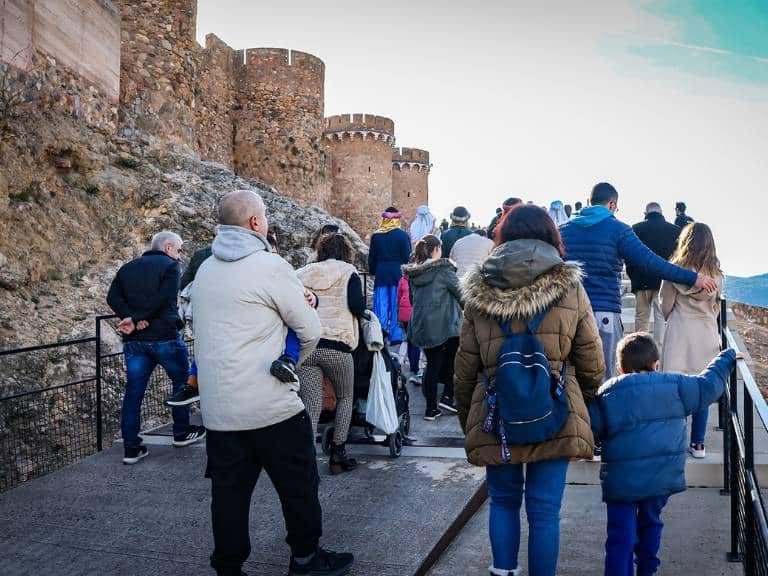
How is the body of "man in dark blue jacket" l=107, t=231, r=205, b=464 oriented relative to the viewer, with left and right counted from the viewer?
facing away from the viewer and to the right of the viewer

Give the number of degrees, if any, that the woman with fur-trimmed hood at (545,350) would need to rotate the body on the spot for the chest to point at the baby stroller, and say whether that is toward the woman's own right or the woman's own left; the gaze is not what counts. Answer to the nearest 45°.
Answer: approximately 45° to the woman's own left

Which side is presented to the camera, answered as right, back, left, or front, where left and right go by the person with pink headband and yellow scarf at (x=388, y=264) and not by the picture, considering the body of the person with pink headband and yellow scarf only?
back

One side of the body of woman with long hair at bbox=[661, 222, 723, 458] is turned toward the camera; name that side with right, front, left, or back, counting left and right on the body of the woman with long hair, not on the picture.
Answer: back

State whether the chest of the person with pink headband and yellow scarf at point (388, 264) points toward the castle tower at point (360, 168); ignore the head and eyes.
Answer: yes

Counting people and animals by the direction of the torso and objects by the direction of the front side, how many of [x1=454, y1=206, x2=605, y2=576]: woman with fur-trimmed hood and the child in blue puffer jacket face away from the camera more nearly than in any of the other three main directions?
2

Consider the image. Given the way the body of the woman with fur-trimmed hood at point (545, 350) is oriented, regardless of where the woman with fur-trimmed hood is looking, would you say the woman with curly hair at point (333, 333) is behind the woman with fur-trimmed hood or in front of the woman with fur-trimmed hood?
in front

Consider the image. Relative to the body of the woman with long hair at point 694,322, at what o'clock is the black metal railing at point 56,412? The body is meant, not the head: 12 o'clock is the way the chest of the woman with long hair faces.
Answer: The black metal railing is roughly at 9 o'clock from the woman with long hair.

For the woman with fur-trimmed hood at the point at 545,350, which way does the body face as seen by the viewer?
away from the camera

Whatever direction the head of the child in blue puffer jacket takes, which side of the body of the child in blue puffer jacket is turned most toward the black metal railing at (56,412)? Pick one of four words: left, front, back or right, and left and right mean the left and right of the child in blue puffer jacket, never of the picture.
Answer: left

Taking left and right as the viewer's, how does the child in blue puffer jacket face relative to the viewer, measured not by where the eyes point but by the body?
facing away from the viewer

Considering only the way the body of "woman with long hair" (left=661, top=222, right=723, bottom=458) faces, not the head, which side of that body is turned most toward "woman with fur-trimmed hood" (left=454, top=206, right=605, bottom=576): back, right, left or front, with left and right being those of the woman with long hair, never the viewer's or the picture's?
back

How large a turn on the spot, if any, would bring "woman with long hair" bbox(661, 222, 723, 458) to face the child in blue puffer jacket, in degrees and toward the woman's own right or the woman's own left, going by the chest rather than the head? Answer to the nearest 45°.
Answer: approximately 180°

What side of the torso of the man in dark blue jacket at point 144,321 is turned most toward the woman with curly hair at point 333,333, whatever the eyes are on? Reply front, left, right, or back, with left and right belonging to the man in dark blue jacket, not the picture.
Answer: right

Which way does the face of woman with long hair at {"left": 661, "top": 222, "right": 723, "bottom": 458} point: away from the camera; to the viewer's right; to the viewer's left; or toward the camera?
away from the camera
